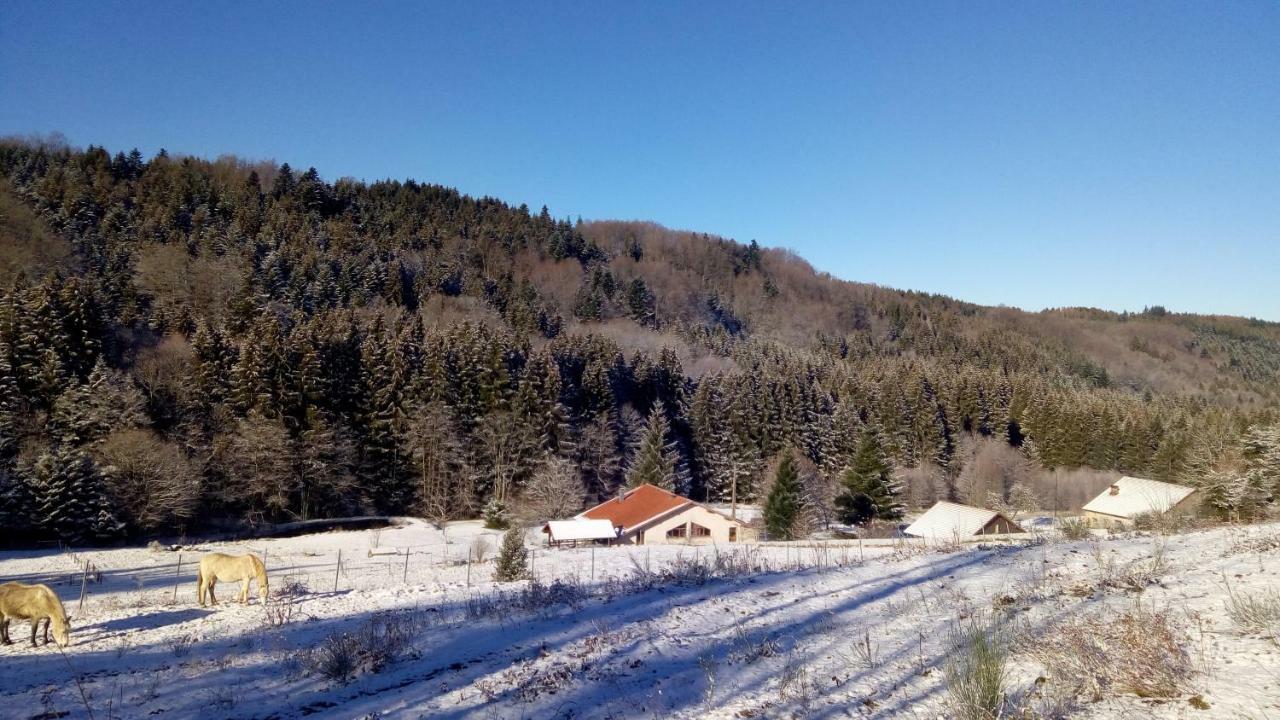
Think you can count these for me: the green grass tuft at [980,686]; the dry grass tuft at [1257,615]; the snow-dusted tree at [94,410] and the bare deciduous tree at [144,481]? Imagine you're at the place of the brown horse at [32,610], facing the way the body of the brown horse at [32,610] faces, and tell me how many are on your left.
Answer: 2

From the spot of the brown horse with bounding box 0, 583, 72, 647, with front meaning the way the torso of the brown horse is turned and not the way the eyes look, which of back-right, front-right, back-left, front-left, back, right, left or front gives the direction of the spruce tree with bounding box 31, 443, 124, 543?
left

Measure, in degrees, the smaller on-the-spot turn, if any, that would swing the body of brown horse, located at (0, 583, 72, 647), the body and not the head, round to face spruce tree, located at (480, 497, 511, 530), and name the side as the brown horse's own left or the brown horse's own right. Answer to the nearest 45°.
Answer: approximately 45° to the brown horse's own left

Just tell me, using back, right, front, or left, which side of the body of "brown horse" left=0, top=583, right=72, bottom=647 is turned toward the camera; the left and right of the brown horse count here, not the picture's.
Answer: right

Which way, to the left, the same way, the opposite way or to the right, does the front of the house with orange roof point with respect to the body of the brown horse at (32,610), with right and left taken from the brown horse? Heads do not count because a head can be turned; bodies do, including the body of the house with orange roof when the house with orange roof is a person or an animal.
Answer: to the right

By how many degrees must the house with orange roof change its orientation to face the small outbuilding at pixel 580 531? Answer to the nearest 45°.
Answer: approximately 90° to its right

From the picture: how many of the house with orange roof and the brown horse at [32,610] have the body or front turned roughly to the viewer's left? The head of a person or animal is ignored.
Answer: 0

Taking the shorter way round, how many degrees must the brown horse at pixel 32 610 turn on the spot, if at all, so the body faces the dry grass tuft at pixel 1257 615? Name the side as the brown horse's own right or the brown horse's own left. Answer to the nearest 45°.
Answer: approximately 45° to the brown horse's own right

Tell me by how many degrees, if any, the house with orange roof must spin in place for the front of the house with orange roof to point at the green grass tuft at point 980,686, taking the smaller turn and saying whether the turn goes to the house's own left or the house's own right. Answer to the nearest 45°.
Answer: approximately 45° to the house's own right

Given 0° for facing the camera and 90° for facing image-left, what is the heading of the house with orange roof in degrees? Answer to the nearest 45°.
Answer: approximately 315°

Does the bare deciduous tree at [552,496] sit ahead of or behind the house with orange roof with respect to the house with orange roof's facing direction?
behind

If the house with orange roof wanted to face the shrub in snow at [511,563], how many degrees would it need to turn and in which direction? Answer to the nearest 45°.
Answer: approximately 45° to its right
